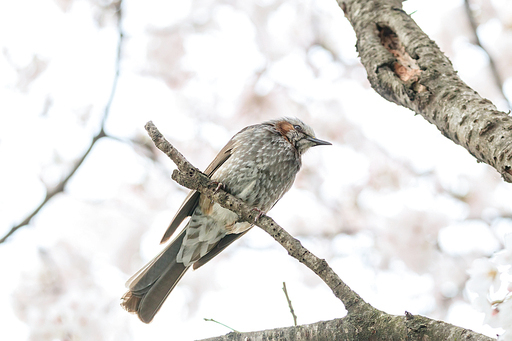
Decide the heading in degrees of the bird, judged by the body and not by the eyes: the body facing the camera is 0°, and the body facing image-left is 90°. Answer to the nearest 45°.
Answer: approximately 315°
